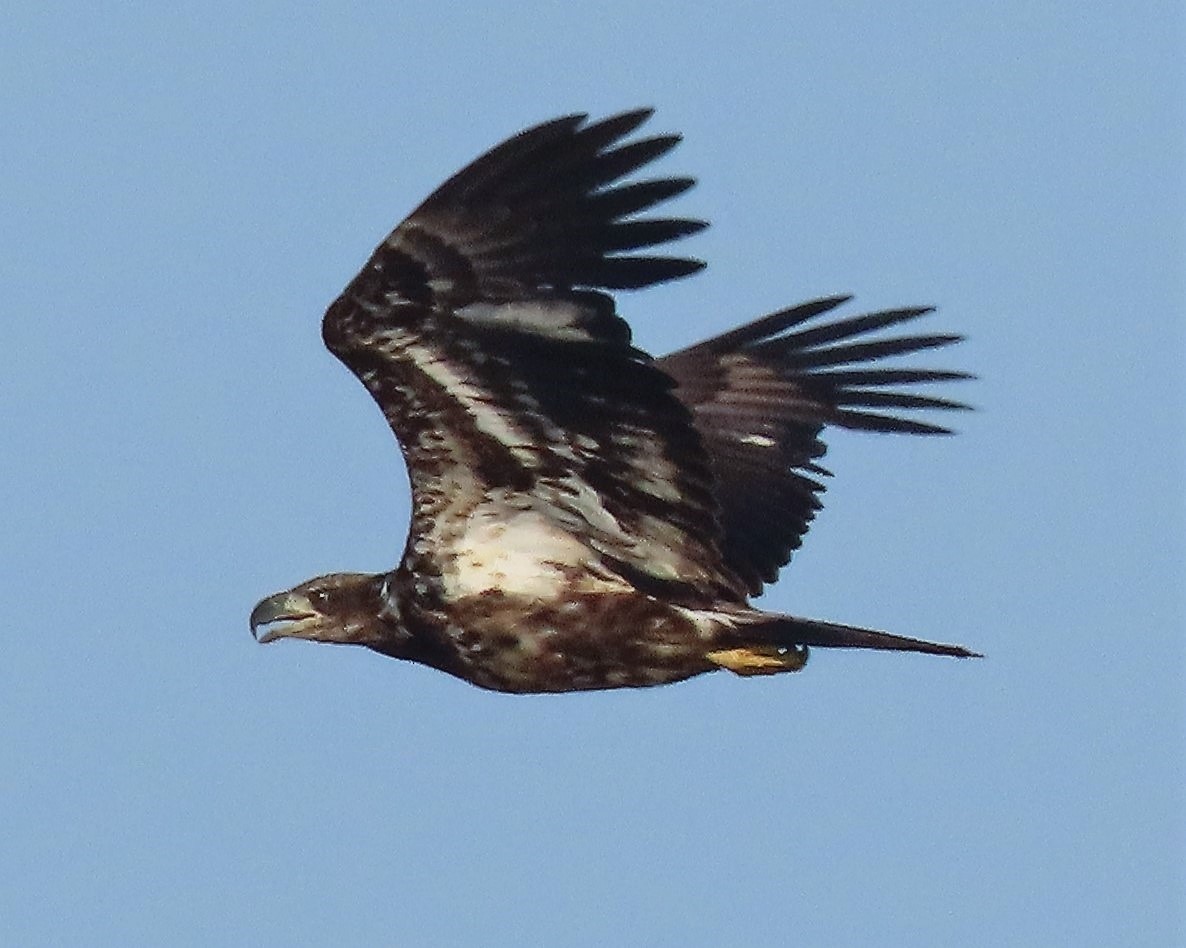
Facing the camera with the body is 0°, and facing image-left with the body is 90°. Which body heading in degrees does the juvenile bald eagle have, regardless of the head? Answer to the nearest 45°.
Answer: approximately 90°
